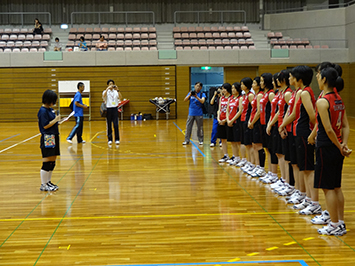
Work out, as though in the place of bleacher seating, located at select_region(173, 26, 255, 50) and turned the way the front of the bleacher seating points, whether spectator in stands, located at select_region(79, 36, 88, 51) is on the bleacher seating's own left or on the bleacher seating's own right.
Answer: on the bleacher seating's own right

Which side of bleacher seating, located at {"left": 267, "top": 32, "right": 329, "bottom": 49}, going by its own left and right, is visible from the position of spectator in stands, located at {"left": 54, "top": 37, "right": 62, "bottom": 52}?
right

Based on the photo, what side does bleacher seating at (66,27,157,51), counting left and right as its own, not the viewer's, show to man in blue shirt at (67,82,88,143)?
front

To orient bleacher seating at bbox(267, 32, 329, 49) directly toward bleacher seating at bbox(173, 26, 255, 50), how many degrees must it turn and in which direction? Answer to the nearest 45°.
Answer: approximately 90° to its right

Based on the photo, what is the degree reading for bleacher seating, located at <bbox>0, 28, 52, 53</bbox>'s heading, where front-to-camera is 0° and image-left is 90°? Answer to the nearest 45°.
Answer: approximately 0°

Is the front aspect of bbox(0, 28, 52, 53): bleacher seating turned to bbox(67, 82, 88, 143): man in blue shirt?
yes

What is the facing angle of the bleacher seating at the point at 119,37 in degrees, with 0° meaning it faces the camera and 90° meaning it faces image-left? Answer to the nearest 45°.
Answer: approximately 0°
